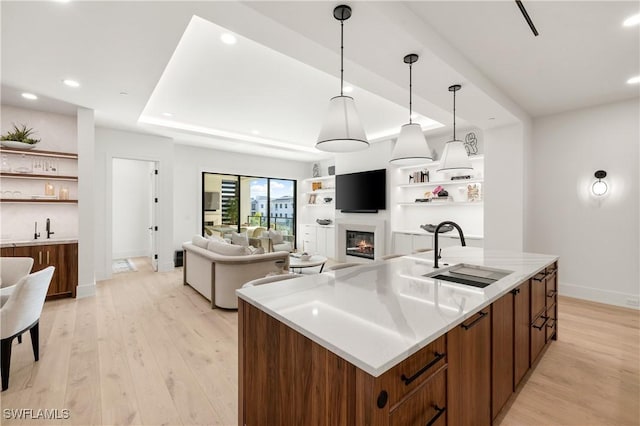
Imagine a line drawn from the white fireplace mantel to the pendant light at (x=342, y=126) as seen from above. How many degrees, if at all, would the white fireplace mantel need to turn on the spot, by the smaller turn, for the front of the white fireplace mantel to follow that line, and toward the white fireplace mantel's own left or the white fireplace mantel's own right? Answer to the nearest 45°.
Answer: approximately 45° to the white fireplace mantel's own left

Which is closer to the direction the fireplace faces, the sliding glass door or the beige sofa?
the beige sofa

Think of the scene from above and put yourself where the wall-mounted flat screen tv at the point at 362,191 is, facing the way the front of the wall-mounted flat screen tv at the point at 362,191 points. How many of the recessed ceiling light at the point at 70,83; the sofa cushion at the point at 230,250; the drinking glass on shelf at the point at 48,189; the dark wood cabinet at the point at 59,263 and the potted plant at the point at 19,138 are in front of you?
5

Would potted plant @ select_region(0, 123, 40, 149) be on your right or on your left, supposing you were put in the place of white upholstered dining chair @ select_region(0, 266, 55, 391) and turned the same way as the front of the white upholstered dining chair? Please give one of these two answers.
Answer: on your right

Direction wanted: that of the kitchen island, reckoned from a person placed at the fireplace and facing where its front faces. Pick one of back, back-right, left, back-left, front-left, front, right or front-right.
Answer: front-left

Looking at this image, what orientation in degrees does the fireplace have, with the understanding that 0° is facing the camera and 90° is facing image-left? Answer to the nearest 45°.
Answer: approximately 45°

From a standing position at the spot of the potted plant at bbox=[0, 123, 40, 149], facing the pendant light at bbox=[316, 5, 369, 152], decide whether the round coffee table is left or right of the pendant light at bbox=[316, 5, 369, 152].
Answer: left

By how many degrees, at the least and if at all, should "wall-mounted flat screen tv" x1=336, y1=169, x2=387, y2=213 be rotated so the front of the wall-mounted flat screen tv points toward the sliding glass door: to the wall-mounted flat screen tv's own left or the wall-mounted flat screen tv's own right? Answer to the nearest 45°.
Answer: approximately 45° to the wall-mounted flat screen tv's own right

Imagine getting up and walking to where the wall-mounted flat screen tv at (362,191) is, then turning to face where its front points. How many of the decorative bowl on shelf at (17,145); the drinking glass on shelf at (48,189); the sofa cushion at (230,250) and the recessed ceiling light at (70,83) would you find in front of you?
4

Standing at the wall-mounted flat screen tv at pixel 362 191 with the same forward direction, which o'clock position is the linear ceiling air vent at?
The linear ceiling air vent is roughly at 10 o'clock from the wall-mounted flat screen tv.
